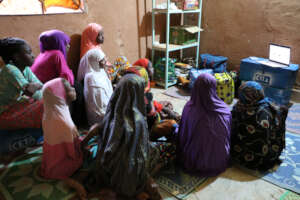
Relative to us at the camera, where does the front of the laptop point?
facing the viewer and to the left of the viewer

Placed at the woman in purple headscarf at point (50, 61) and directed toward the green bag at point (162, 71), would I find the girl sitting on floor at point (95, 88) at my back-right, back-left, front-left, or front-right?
front-right

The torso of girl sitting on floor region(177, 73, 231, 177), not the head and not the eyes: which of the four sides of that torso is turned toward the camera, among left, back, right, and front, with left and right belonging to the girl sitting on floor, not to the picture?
back

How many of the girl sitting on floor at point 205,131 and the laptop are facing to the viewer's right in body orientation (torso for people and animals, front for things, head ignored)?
0

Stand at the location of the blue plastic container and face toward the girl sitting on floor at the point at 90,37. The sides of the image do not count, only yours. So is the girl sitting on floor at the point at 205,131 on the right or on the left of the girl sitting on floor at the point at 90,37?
left

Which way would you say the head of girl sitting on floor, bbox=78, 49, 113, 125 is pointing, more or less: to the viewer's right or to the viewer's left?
to the viewer's right

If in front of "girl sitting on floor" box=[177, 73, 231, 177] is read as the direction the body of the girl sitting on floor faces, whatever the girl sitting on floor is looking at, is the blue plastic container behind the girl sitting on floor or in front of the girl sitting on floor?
in front

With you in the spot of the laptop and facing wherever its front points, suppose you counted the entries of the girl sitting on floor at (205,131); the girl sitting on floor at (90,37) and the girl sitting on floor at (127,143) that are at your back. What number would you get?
0

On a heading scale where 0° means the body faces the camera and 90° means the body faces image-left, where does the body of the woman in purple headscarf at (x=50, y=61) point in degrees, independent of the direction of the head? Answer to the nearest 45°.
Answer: approximately 225°

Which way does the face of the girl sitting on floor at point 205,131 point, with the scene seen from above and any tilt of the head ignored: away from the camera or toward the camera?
away from the camera

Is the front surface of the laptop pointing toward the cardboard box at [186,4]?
no

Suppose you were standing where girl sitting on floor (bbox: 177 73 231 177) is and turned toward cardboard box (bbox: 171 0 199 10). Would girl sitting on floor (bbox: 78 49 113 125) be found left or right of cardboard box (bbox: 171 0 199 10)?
left

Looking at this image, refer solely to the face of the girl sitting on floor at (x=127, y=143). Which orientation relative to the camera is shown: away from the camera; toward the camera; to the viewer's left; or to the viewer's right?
away from the camera
